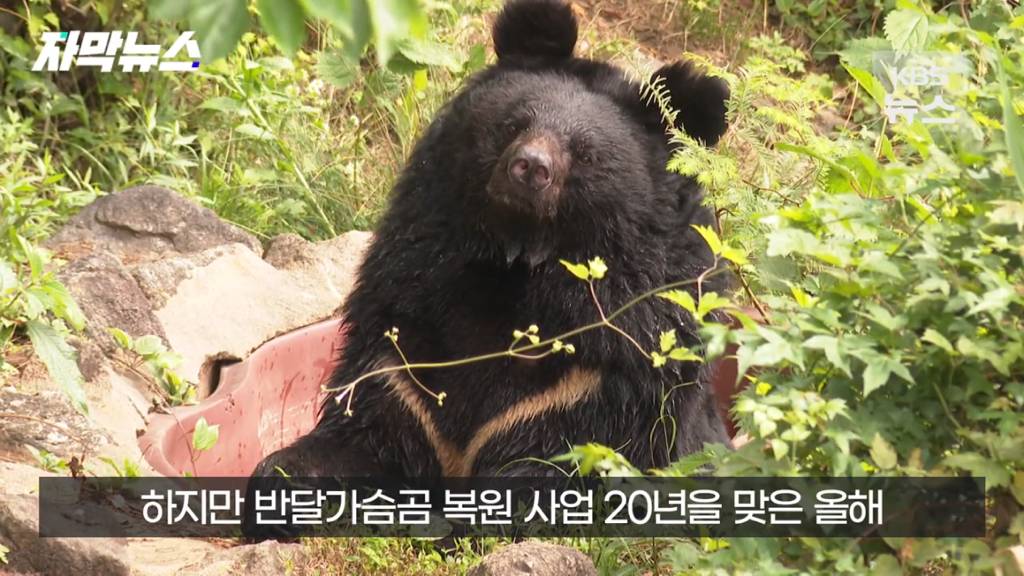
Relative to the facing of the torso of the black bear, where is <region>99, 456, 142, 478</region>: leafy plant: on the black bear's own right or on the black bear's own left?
on the black bear's own right

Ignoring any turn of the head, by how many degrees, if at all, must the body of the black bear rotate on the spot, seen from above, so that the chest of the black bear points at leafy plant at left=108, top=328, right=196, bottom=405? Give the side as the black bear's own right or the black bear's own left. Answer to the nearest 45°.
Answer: approximately 135° to the black bear's own right

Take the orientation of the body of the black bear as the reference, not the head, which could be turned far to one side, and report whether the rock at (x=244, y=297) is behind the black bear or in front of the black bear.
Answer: behind

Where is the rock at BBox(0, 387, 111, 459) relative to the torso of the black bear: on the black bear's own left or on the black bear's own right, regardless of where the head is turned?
on the black bear's own right

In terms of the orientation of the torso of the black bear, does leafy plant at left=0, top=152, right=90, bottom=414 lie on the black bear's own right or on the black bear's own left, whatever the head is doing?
on the black bear's own right

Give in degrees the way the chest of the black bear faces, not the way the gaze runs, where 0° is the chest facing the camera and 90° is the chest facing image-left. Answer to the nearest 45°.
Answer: approximately 0°

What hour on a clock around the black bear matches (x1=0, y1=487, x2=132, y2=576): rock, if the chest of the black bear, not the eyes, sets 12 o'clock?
The rock is roughly at 2 o'clock from the black bear.

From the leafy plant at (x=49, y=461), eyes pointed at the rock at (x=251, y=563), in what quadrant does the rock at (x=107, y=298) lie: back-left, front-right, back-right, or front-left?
back-left

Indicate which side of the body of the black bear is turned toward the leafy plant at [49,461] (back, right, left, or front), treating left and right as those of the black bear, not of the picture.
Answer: right
